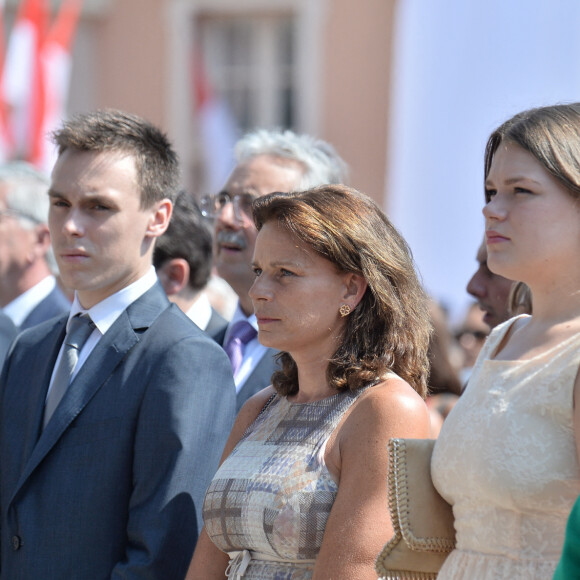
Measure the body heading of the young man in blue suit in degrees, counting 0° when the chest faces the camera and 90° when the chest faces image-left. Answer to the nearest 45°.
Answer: approximately 45°

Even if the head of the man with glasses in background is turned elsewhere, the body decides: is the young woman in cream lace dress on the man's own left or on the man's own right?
on the man's own left

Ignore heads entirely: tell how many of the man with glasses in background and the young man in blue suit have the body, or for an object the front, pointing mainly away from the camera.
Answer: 0

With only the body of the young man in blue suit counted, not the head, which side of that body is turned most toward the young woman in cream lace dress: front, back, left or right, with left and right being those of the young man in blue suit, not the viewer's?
left

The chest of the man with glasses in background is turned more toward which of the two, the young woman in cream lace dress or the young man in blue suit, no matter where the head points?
the young man in blue suit

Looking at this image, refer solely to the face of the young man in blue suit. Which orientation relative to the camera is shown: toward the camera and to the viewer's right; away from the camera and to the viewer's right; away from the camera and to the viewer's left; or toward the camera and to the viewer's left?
toward the camera and to the viewer's left

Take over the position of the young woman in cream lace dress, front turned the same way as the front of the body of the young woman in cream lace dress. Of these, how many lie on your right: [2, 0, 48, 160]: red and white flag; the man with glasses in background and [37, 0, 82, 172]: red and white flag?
3

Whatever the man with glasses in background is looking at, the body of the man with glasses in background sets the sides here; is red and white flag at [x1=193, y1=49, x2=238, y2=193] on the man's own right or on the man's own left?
on the man's own right

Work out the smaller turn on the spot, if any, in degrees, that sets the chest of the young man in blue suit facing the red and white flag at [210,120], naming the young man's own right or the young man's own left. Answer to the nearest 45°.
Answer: approximately 135° to the young man's own right

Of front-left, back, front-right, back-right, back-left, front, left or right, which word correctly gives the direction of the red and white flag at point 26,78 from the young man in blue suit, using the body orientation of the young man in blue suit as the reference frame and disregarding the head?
back-right
